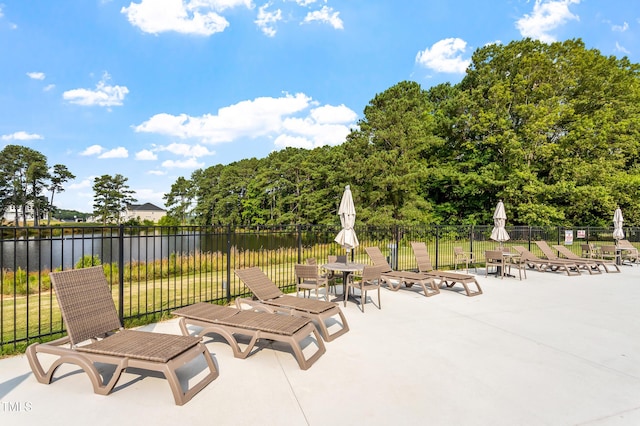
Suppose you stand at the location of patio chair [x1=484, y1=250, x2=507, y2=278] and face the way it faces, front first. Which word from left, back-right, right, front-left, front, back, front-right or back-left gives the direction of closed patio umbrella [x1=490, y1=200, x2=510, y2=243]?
front-left

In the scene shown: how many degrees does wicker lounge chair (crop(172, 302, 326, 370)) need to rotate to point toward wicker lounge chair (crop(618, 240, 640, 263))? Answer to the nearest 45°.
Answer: approximately 90° to its left

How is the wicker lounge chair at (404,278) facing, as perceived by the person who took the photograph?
facing the viewer and to the right of the viewer

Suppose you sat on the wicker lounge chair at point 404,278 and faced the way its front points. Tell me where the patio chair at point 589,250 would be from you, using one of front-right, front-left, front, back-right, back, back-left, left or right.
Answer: left

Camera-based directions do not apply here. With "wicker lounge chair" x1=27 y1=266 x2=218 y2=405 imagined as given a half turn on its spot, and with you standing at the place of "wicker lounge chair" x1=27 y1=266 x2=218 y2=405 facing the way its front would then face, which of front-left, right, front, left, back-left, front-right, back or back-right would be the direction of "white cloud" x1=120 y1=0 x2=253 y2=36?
front-right

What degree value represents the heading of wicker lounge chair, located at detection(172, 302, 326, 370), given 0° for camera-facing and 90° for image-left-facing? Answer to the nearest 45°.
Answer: approximately 315°

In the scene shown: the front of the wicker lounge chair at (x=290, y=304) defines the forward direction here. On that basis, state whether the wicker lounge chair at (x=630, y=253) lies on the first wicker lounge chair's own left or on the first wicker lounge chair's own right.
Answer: on the first wicker lounge chair's own left

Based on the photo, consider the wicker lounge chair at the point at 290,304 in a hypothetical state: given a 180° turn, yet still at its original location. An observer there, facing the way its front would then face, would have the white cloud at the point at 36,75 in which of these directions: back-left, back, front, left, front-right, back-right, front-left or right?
front

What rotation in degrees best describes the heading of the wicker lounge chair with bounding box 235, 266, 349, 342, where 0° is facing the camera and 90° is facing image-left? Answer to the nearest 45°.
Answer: approximately 315°

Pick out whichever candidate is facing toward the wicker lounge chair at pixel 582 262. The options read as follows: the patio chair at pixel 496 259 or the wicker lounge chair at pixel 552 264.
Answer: the patio chair
